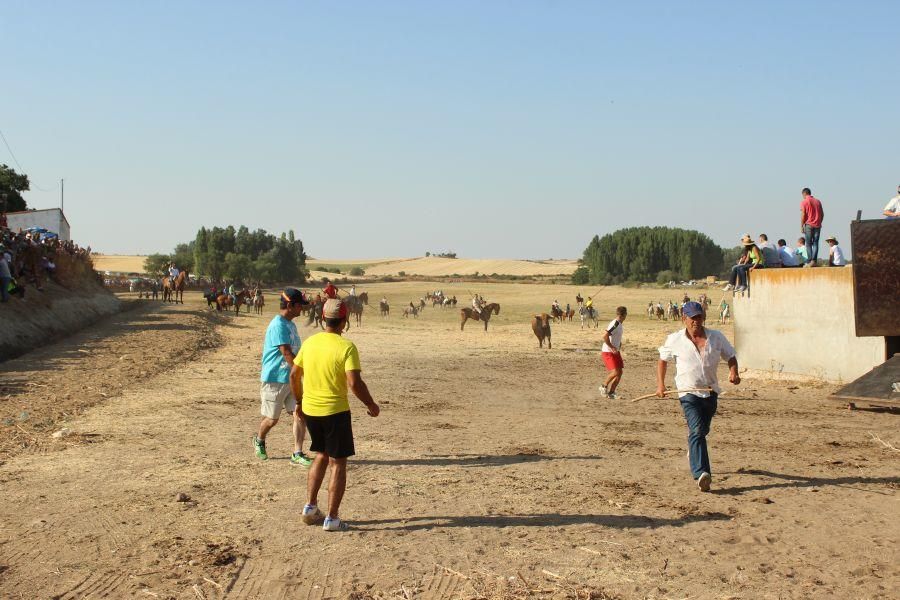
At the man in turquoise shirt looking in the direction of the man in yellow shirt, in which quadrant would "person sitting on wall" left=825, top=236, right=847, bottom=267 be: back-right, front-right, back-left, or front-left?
back-left

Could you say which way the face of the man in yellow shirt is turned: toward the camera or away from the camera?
away from the camera

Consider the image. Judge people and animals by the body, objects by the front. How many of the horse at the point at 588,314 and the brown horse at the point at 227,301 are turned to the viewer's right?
1

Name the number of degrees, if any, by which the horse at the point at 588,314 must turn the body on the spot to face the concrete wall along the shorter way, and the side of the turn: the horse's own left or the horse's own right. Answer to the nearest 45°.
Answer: approximately 90° to the horse's own left

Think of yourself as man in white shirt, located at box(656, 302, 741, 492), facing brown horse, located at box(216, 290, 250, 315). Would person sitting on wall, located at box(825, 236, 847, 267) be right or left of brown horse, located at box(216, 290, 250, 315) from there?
right

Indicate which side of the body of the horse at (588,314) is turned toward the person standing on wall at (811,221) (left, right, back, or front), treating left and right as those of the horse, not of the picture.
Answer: left

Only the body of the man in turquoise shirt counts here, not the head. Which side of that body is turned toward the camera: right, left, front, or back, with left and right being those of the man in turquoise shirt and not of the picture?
right

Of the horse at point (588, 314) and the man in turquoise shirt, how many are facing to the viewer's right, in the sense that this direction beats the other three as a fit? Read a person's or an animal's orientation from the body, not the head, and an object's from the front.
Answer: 1

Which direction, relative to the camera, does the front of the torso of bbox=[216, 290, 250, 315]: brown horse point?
to the viewer's right

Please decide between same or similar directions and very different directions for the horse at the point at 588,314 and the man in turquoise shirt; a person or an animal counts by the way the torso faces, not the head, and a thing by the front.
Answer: very different directions

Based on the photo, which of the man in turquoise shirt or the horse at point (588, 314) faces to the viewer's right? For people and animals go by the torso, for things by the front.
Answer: the man in turquoise shirt
